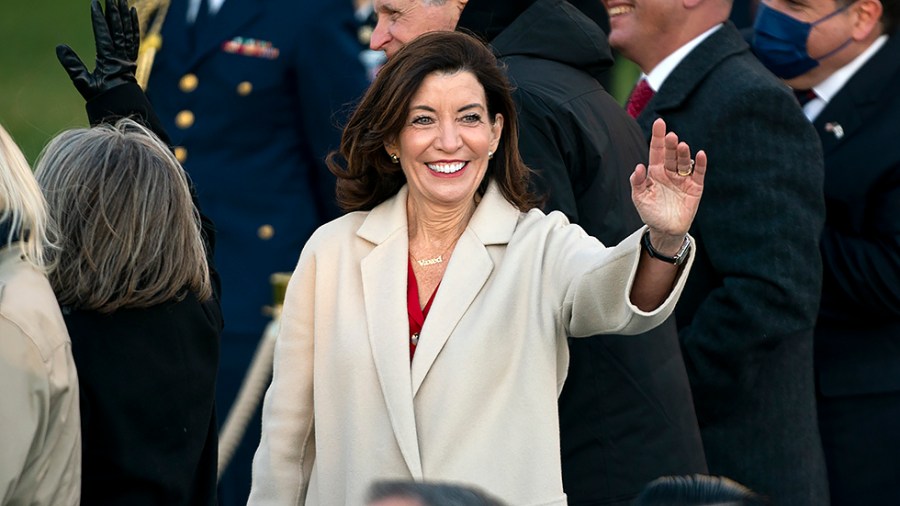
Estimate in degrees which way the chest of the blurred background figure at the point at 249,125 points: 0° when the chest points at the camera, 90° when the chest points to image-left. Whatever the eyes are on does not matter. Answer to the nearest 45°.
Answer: approximately 45°

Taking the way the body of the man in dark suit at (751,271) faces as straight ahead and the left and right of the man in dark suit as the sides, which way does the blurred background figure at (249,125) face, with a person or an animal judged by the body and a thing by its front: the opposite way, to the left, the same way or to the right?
to the left

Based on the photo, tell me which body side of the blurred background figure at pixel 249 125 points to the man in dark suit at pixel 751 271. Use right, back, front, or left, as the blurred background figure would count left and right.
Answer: left

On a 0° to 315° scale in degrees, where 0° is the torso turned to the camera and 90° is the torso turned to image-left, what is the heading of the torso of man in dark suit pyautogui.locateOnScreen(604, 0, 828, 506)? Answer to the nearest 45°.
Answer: approximately 90°

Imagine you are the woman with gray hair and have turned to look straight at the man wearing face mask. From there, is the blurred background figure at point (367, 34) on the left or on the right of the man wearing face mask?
left

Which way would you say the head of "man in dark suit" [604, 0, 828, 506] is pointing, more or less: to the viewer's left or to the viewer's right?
to the viewer's left

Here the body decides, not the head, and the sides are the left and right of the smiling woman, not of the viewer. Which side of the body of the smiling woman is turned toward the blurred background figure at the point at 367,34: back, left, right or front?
back

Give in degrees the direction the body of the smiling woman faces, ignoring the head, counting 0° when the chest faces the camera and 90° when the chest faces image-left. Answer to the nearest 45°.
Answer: approximately 0°

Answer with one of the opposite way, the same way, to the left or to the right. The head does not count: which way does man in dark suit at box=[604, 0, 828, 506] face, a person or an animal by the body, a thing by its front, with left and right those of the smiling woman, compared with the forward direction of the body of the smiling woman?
to the right

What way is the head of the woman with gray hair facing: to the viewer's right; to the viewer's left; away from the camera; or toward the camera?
away from the camera
